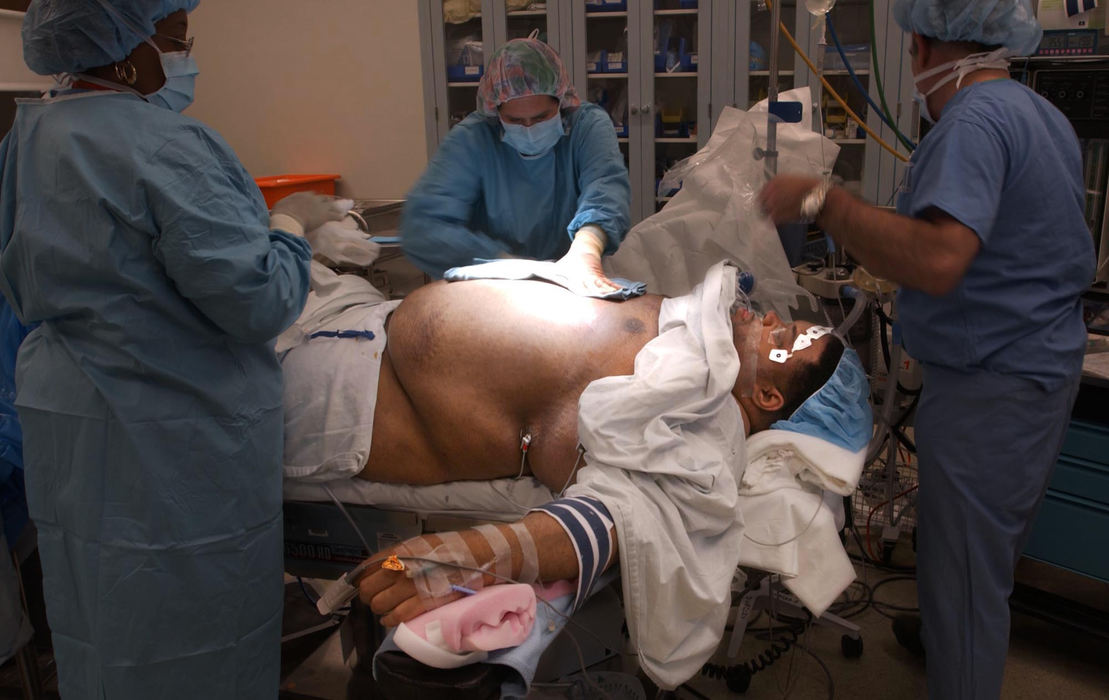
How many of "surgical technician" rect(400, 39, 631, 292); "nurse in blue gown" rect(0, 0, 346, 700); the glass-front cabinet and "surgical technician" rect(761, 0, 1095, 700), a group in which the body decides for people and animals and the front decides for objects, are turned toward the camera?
2

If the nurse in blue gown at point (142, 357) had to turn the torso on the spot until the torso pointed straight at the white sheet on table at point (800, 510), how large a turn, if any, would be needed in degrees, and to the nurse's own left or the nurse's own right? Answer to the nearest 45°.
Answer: approximately 45° to the nurse's own right

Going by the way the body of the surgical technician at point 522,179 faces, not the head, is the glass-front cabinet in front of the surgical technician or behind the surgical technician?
behind

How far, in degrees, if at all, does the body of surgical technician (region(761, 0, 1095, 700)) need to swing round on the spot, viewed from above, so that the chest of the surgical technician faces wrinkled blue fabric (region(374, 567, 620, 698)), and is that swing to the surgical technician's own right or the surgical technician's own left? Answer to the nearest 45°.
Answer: approximately 90° to the surgical technician's own left

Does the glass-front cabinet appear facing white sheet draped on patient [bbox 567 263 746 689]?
yes

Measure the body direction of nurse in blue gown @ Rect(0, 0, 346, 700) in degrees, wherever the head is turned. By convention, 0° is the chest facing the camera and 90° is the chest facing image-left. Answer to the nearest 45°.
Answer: approximately 225°

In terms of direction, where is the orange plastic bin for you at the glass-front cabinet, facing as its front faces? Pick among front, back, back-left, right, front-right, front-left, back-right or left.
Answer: right

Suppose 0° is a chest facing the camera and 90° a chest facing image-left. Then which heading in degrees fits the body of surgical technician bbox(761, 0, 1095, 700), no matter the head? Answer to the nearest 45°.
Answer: approximately 135°

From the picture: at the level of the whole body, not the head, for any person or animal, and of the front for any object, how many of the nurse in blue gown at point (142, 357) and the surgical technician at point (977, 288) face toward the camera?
0

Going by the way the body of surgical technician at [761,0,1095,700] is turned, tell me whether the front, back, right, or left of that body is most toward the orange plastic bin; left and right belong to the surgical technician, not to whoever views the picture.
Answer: front

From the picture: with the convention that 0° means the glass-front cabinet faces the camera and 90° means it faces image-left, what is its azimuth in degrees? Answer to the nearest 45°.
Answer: approximately 0°

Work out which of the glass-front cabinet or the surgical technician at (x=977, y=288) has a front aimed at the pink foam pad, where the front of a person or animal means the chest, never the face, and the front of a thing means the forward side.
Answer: the glass-front cabinet

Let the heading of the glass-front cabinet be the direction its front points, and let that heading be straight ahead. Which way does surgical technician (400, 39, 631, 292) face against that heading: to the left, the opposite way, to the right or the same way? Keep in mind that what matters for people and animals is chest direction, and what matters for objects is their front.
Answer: the same way

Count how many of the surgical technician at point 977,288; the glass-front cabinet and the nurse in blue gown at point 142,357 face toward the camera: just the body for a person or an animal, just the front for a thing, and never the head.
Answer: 1

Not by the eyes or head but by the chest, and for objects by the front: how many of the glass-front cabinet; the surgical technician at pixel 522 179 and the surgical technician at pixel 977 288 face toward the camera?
2

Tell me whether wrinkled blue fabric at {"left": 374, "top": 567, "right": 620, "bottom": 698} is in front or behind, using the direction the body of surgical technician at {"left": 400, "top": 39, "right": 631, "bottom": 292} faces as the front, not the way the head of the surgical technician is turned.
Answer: in front

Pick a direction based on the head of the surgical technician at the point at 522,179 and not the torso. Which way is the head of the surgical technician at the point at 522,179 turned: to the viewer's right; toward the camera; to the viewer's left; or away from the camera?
toward the camera

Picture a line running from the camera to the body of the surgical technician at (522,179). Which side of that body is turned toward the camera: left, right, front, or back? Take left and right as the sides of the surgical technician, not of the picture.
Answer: front

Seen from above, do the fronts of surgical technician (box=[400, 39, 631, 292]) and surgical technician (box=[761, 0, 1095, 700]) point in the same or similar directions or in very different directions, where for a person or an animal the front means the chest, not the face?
very different directions

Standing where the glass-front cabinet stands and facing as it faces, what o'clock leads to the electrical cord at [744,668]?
The electrical cord is roughly at 12 o'clock from the glass-front cabinet.
